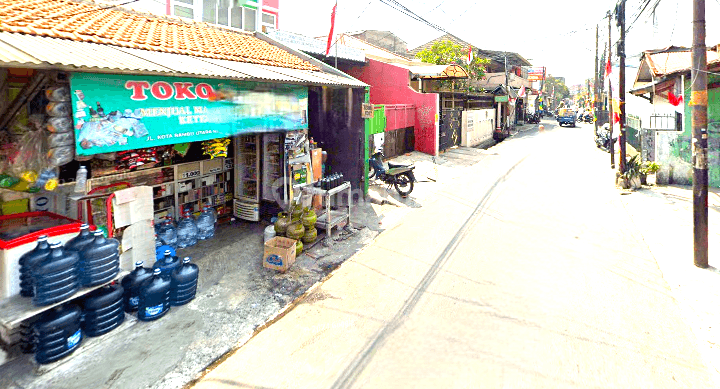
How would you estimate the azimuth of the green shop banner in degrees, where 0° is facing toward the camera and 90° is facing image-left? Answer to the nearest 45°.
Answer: approximately 315°

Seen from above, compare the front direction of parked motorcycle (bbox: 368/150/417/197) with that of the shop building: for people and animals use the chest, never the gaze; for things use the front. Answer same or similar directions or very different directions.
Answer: very different directions

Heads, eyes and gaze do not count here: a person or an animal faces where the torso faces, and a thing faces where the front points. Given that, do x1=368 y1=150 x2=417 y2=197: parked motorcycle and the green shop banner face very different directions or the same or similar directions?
very different directions

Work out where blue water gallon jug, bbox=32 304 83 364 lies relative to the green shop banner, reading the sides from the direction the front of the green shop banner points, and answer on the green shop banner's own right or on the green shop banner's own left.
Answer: on the green shop banner's own right
